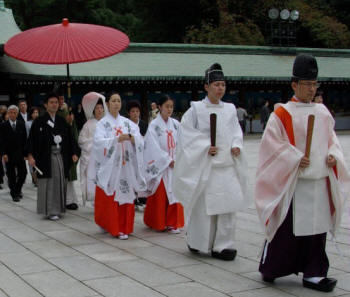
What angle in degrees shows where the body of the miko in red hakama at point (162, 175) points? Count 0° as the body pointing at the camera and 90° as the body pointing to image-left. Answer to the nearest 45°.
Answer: approximately 315°

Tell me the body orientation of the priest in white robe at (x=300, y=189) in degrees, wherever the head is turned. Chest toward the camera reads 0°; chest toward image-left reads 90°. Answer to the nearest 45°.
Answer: approximately 315°

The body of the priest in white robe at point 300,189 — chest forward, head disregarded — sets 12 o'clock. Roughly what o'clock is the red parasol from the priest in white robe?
The red parasol is roughly at 6 o'clock from the priest in white robe.

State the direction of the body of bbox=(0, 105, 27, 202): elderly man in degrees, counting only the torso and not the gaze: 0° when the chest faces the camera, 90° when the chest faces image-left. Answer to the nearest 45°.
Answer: approximately 0°

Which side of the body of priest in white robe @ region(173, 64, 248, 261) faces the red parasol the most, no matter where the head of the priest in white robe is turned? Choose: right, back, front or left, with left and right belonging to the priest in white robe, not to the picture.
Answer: back

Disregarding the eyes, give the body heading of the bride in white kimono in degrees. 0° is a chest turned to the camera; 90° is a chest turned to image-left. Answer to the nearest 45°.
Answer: approximately 315°

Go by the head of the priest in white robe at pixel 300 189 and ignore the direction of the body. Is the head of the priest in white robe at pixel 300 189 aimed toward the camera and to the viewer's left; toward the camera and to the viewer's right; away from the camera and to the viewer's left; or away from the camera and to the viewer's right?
toward the camera and to the viewer's right

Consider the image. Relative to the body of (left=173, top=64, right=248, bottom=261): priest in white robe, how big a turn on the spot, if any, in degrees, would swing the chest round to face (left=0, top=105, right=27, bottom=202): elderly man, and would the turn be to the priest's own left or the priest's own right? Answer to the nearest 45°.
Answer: approximately 180°

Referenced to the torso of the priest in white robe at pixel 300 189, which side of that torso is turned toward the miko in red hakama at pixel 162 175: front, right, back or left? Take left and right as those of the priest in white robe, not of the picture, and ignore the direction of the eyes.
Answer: back

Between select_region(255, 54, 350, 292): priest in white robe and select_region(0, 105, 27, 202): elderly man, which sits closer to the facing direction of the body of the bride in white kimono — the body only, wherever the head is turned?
the priest in white robe

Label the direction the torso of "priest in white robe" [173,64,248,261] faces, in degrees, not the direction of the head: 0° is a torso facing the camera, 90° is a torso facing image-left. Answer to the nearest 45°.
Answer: approximately 315°
